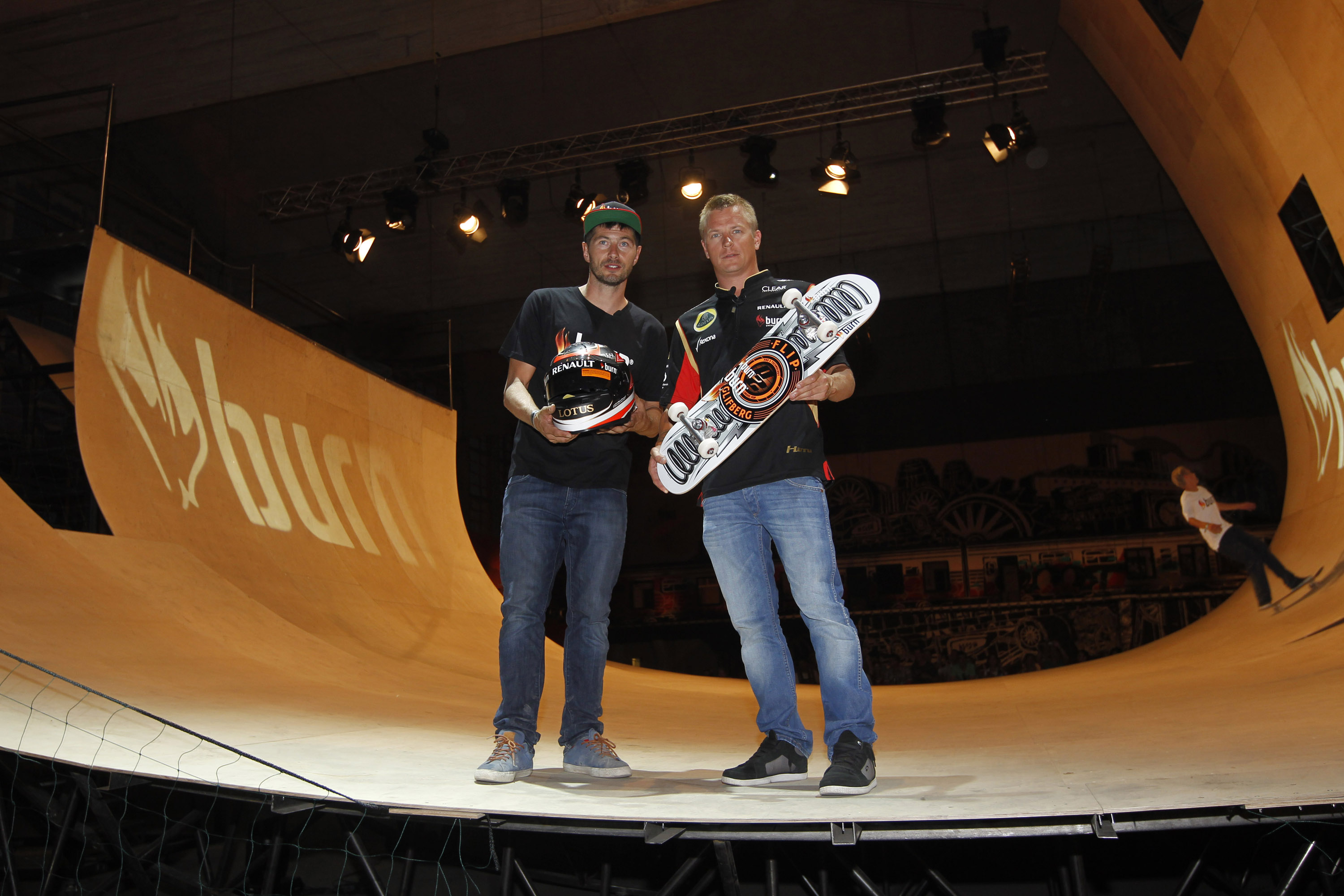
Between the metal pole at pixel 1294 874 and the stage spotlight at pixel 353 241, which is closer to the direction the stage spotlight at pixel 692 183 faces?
the metal pole

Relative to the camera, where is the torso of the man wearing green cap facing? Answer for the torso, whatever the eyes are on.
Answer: toward the camera

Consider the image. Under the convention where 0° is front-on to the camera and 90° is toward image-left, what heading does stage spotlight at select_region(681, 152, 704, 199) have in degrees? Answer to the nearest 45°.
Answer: approximately 0°

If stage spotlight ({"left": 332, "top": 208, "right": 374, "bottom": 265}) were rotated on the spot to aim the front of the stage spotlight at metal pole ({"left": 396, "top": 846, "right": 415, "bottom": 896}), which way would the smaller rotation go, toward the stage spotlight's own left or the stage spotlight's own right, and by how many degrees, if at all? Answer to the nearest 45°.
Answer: approximately 45° to the stage spotlight's own right

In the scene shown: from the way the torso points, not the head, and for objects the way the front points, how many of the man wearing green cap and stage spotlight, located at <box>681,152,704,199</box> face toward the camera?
2

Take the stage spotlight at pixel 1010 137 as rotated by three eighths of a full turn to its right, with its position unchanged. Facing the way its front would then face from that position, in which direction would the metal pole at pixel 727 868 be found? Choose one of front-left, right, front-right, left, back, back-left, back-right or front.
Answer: back
